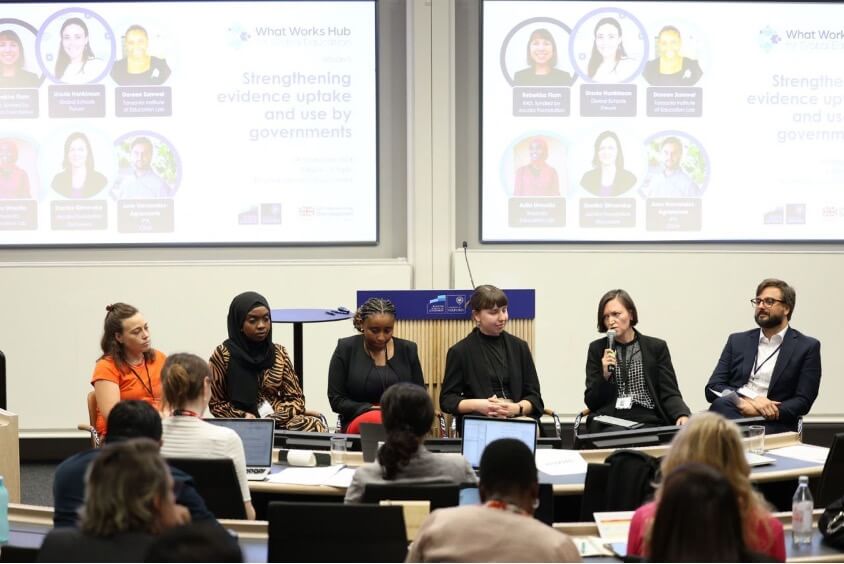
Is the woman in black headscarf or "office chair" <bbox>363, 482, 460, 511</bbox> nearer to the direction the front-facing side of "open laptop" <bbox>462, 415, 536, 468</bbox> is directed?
the office chair

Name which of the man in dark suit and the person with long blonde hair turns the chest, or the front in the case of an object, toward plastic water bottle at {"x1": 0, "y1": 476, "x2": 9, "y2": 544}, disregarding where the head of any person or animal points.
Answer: the man in dark suit

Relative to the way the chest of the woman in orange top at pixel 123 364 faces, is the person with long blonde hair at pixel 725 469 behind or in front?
in front

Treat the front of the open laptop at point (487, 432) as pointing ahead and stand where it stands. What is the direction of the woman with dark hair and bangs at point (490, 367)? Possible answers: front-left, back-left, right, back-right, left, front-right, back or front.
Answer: back

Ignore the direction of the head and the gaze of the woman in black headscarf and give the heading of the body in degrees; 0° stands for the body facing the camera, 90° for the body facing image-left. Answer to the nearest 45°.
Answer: approximately 315°

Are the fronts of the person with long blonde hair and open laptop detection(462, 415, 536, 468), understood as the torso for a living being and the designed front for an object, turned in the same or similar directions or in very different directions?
very different directions

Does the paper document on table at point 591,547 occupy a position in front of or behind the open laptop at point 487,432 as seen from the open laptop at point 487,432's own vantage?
in front

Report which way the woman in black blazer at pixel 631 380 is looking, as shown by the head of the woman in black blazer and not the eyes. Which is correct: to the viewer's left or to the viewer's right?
to the viewer's left

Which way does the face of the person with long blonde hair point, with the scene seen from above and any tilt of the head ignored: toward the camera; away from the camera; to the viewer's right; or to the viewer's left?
away from the camera

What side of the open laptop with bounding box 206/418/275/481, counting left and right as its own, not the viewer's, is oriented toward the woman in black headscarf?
back

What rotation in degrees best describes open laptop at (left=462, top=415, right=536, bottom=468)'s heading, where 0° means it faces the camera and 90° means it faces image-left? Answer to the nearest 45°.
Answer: approximately 0°

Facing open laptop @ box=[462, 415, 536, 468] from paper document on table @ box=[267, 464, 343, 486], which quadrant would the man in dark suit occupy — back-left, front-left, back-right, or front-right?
front-left

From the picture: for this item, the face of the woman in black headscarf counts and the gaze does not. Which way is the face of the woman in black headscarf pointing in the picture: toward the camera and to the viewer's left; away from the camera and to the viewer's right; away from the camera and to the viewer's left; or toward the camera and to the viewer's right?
toward the camera and to the viewer's right

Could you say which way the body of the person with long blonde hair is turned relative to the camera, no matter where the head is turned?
away from the camera

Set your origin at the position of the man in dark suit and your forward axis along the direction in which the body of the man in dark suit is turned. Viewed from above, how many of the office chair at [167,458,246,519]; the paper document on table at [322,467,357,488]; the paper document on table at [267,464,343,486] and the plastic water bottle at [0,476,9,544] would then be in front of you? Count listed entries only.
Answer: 4

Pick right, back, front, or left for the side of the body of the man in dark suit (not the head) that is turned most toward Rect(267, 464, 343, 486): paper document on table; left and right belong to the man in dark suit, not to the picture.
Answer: front

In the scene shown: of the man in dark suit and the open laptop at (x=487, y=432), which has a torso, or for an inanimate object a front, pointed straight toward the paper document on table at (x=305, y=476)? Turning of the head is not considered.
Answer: the man in dark suit

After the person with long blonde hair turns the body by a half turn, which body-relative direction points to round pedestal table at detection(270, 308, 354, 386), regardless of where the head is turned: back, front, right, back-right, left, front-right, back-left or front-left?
back-right

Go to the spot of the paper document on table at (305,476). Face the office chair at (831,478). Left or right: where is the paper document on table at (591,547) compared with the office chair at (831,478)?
right
